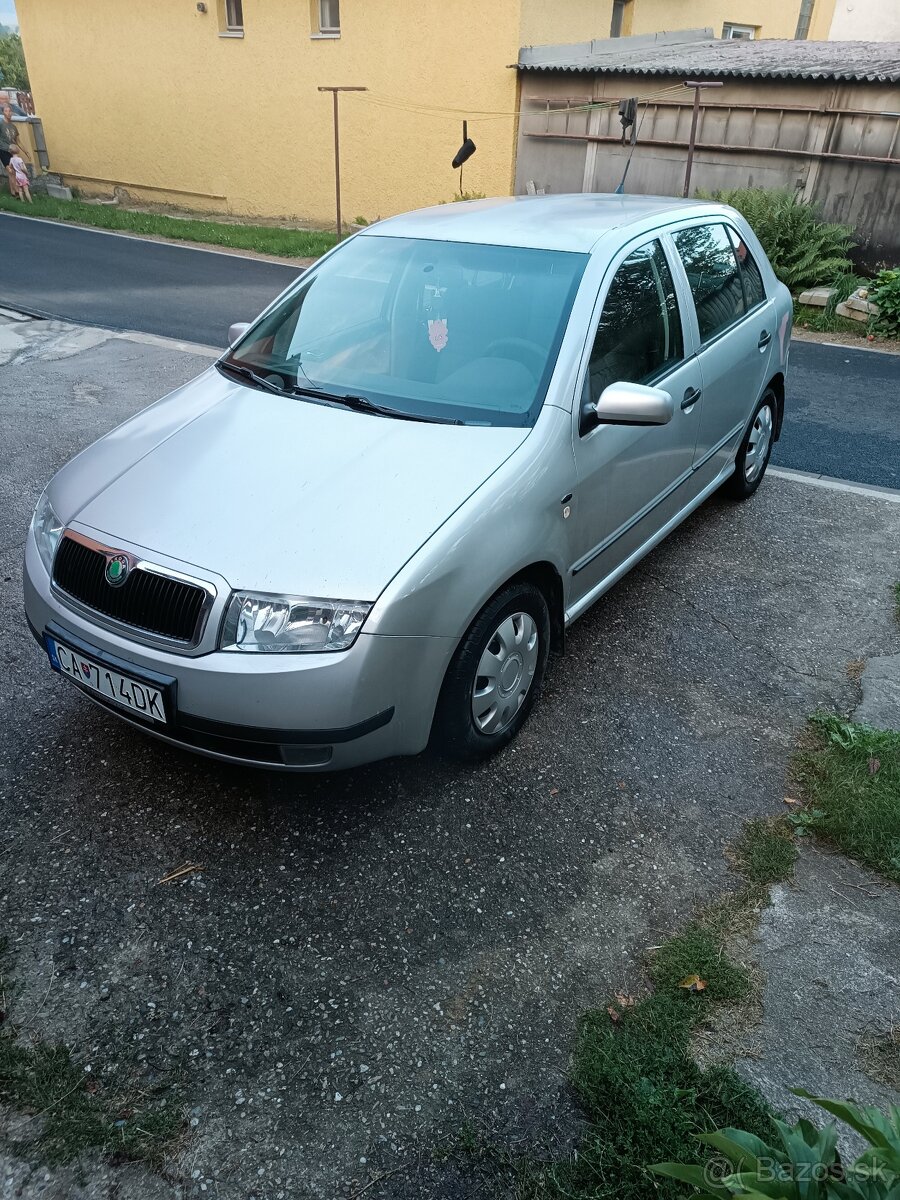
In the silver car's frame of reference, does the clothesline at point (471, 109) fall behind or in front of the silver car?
behind

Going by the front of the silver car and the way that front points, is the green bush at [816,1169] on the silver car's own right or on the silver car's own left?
on the silver car's own left

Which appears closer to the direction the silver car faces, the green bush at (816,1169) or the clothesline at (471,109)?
the green bush

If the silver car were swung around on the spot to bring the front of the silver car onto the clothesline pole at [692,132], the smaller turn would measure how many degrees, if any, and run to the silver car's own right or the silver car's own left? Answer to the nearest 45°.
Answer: approximately 135° to the silver car's own right

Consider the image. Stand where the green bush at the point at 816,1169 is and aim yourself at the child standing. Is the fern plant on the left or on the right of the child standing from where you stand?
right

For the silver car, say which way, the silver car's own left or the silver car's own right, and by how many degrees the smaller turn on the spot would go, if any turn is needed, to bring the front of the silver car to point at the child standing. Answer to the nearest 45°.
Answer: approximately 90° to the silver car's own right

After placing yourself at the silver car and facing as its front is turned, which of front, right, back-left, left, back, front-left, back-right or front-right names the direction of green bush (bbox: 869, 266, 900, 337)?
back

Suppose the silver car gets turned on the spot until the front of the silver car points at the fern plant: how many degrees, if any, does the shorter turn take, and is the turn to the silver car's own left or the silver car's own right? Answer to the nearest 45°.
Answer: approximately 180°

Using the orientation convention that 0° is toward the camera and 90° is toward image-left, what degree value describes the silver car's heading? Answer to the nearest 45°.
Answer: approximately 45°
